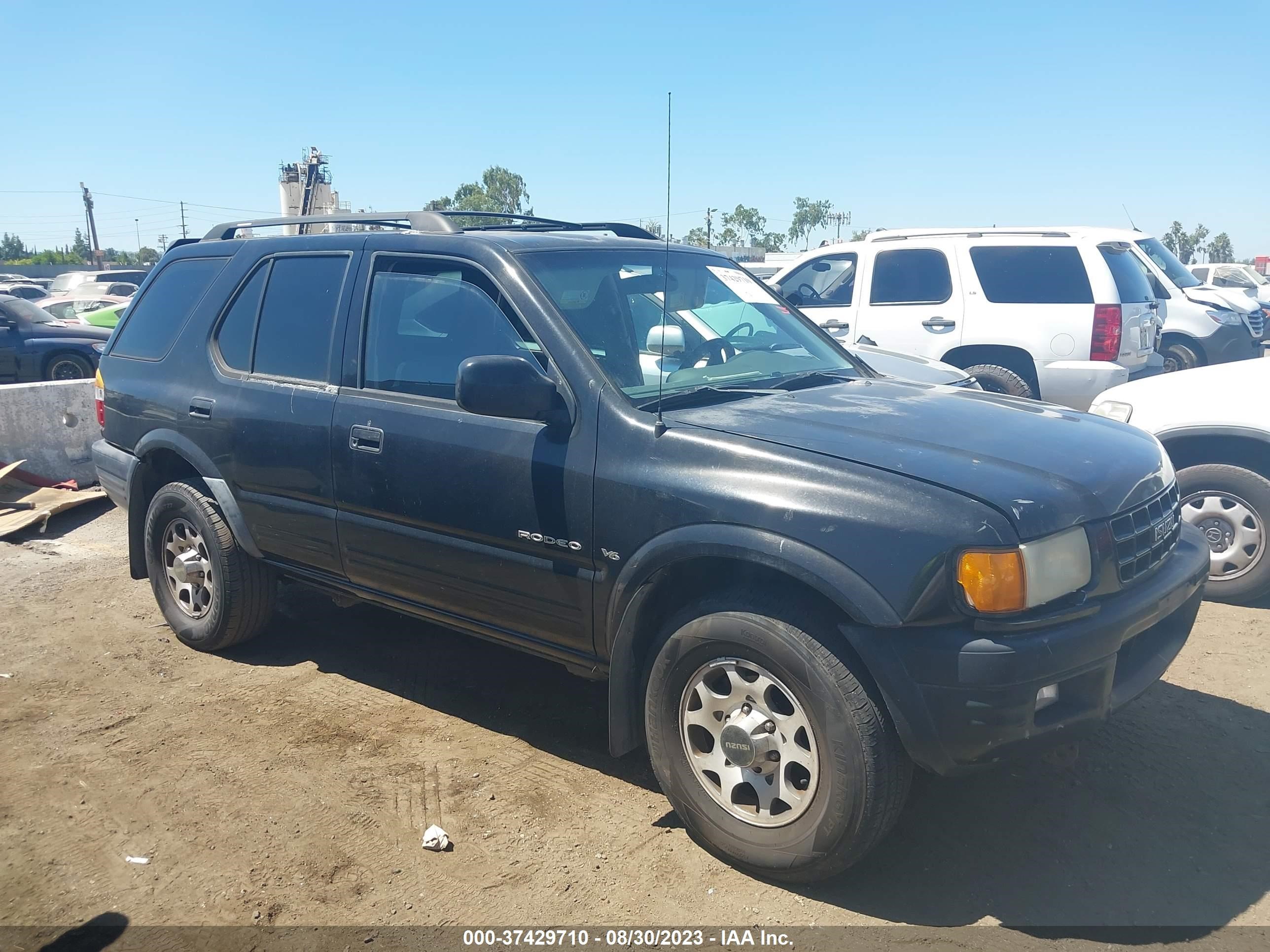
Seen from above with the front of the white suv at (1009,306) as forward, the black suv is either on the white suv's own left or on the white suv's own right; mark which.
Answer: on the white suv's own left

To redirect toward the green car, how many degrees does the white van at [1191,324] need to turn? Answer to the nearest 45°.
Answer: approximately 135° to its right

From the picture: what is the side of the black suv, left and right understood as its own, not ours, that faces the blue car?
back

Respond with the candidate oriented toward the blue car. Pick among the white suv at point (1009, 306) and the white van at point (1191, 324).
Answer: the white suv

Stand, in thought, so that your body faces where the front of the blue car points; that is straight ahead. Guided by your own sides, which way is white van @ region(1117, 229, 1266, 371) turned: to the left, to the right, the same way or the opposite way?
to the right

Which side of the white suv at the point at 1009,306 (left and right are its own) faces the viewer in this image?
left

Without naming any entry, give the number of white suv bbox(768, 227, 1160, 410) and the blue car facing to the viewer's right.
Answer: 1

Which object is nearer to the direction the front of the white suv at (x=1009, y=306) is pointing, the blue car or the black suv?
the blue car

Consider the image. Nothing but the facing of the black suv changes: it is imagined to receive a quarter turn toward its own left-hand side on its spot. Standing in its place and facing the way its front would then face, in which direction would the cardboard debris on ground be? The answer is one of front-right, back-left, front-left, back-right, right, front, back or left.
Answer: left

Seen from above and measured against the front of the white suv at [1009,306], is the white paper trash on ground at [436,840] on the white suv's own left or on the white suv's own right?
on the white suv's own left

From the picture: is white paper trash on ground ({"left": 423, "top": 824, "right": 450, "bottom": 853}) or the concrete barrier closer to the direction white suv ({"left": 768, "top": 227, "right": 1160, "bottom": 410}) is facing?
the concrete barrier

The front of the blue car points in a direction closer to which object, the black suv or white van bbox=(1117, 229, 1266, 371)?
the white van

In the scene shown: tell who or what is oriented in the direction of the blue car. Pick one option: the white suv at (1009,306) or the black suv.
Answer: the white suv

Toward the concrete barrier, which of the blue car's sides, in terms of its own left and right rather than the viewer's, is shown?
right

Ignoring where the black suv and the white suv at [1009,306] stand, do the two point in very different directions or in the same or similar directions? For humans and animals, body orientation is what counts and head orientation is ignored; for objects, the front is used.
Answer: very different directions

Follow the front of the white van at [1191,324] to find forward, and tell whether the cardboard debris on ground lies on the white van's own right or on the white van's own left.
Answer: on the white van's own right
